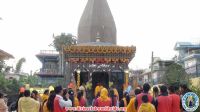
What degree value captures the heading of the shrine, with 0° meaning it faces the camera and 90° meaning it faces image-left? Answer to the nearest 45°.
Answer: approximately 0°

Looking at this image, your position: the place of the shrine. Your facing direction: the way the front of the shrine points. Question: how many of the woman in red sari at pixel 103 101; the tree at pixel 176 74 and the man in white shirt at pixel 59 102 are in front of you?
2

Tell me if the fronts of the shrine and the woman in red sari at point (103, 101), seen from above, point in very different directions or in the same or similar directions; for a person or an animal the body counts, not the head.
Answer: very different directions

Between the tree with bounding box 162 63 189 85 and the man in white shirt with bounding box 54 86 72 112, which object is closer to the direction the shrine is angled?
the man in white shirt

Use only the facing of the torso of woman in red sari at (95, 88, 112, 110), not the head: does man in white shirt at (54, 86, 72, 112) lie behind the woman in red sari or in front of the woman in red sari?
behind

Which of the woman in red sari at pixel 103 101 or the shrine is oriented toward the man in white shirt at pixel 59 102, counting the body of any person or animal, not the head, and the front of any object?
the shrine

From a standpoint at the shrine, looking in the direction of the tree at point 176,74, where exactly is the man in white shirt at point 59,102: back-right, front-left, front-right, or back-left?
back-right

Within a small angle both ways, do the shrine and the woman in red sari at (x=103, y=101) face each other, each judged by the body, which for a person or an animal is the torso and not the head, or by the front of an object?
yes

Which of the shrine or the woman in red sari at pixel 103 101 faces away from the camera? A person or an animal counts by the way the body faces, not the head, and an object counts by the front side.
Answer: the woman in red sari

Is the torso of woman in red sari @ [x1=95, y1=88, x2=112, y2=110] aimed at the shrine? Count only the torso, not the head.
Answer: yes

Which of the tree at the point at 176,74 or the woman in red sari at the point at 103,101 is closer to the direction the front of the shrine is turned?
the woman in red sari

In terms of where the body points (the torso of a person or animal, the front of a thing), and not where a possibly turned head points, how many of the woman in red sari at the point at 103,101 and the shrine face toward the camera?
1

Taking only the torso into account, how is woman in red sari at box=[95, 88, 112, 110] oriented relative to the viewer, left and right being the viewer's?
facing away from the viewer
